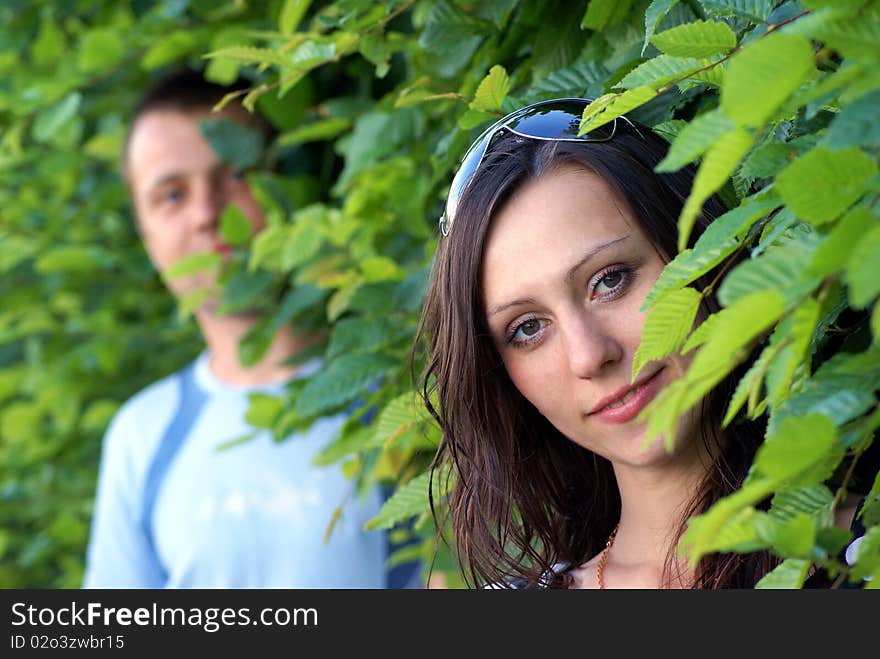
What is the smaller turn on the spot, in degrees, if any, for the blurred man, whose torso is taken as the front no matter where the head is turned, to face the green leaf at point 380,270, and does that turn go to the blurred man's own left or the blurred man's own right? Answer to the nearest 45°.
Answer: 0° — they already face it

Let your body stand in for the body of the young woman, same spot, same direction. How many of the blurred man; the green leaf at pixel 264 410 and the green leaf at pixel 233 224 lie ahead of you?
0

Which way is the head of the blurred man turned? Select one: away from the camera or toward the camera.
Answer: toward the camera

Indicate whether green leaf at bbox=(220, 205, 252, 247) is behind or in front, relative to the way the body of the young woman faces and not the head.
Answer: behind

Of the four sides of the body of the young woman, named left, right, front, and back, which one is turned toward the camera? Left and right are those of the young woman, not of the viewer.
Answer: front

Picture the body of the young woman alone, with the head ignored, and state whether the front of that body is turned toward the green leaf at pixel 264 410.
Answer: no

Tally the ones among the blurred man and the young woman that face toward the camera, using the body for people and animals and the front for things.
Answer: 2

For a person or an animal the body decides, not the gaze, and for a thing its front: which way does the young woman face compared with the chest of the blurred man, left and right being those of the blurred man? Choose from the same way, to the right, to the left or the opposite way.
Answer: the same way
